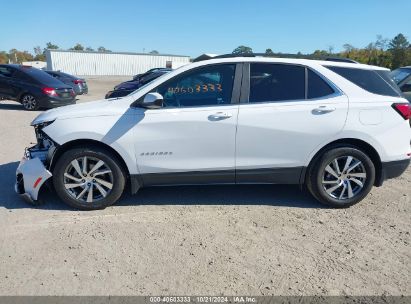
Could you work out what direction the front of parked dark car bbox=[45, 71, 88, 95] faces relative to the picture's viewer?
facing away from the viewer and to the left of the viewer

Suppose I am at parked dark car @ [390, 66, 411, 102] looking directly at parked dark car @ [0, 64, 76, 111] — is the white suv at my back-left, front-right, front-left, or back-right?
front-left

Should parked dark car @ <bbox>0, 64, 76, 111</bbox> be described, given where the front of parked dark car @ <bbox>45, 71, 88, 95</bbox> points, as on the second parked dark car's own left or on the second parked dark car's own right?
on the second parked dark car's own left

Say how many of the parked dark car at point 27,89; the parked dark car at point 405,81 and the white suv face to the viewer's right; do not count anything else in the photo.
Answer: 0

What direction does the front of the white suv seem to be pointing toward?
to the viewer's left

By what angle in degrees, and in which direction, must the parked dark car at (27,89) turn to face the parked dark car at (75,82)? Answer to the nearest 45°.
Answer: approximately 45° to its right

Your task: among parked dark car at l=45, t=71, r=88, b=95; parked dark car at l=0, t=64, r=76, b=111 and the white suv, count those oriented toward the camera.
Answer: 0

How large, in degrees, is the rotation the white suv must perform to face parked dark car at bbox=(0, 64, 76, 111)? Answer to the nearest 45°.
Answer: approximately 45° to its right

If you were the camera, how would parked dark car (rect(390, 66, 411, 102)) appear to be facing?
facing the viewer and to the left of the viewer

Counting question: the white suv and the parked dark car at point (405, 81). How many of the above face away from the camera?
0

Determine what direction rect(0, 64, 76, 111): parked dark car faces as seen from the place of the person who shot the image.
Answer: facing away from the viewer and to the left of the viewer

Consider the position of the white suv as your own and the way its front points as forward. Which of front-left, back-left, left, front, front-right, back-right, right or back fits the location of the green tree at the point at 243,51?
right

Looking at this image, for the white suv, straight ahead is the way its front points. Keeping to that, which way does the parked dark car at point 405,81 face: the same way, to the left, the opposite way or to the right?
the same way
